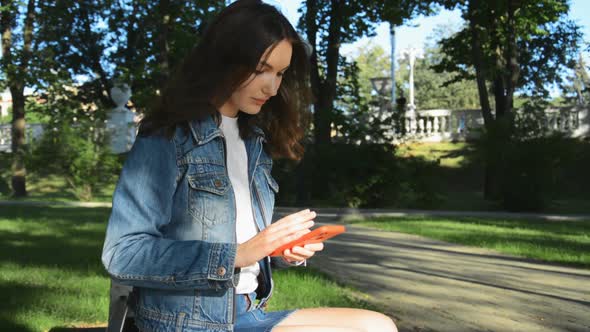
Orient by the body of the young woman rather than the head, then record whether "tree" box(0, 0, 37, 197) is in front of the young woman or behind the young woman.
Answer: behind

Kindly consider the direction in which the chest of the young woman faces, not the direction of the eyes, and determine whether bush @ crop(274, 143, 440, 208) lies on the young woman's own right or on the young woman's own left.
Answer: on the young woman's own left

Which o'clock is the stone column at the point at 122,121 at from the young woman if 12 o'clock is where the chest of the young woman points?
The stone column is roughly at 7 o'clock from the young woman.

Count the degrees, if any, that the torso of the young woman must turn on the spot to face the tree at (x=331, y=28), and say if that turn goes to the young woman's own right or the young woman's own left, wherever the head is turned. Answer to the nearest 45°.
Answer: approximately 135° to the young woman's own left

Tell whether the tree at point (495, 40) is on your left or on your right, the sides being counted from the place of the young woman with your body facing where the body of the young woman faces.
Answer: on your left

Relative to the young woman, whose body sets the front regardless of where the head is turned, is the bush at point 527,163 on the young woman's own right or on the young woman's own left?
on the young woman's own left
